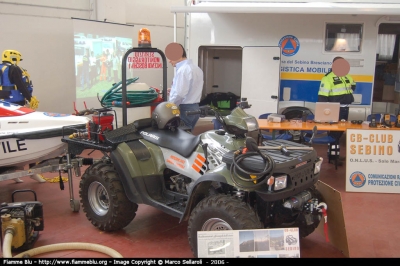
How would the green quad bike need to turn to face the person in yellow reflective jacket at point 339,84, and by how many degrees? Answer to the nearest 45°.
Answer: approximately 90° to its left

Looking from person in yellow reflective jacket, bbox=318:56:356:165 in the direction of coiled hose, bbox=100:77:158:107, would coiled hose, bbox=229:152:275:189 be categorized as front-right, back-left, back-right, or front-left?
front-left

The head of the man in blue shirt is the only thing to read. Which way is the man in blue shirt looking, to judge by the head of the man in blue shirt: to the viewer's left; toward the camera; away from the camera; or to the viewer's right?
to the viewer's left

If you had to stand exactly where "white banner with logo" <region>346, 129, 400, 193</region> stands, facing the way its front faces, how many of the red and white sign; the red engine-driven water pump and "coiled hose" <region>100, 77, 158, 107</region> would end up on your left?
0

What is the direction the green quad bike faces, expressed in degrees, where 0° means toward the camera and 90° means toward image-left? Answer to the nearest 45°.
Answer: approximately 315°

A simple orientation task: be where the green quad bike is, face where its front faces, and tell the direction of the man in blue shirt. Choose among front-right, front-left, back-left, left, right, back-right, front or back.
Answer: back-left

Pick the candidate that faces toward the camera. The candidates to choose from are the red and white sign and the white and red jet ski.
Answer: the red and white sign

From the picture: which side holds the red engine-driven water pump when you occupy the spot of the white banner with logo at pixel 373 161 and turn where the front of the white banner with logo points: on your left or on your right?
on your right

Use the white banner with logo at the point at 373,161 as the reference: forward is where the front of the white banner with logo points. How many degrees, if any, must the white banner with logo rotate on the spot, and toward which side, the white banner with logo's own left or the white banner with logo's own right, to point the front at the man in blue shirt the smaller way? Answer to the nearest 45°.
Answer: approximately 90° to the white banner with logo's own right

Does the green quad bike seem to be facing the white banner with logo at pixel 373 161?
no
